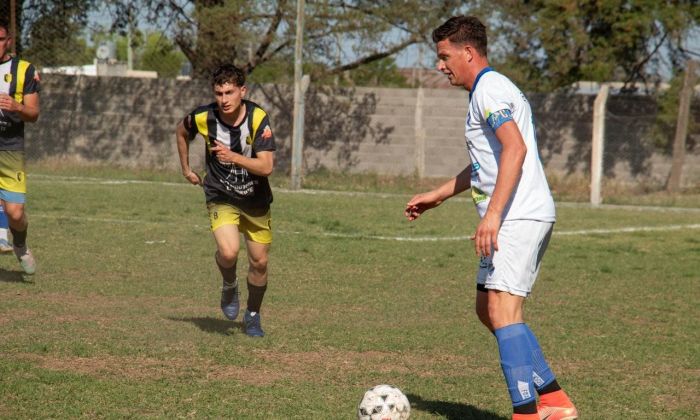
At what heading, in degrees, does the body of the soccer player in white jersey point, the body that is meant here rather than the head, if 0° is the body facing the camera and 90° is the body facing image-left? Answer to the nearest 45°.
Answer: approximately 90°

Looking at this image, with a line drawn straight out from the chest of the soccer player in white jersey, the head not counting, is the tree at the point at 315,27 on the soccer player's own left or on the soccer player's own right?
on the soccer player's own right

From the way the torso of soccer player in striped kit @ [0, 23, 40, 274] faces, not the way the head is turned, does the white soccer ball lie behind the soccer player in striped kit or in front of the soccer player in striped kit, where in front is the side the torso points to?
in front

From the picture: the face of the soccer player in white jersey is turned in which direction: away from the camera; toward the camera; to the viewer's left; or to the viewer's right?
to the viewer's left

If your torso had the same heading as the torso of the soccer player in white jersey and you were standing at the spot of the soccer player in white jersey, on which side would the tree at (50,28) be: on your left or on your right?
on your right

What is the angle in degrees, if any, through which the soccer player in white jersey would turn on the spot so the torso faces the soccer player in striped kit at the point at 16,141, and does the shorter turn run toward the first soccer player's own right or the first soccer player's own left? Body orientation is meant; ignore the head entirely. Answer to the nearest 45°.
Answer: approximately 45° to the first soccer player's own right

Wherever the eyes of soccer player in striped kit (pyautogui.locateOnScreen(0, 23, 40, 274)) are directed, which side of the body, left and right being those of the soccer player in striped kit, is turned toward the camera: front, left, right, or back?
front

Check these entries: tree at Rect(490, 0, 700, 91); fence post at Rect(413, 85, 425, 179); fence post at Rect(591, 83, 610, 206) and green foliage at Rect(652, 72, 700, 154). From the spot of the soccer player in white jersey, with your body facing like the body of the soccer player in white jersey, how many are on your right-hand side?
4

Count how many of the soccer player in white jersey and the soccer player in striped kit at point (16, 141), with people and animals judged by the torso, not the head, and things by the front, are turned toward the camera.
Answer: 1

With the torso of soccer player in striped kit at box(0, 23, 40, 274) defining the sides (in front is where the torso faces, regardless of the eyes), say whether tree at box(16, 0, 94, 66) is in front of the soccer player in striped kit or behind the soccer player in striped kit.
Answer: behind

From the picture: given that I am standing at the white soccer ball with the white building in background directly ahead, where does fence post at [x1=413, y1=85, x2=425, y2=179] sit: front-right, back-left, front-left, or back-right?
front-right

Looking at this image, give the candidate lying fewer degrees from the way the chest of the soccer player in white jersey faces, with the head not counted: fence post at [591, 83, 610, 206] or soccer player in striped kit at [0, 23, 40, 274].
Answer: the soccer player in striped kit

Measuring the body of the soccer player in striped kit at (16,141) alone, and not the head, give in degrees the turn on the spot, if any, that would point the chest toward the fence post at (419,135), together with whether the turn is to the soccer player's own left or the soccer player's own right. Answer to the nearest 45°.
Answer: approximately 135° to the soccer player's own left

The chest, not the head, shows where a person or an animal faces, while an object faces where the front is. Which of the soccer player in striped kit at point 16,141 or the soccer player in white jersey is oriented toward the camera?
the soccer player in striped kit

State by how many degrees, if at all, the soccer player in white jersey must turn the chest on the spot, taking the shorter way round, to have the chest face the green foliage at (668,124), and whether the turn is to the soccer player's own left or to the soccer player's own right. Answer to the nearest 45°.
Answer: approximately 90° to the soccer player's own right

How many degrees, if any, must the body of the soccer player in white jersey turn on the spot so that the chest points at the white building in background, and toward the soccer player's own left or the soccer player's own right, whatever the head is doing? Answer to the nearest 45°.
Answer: approximately 45° to the soccer player's own right

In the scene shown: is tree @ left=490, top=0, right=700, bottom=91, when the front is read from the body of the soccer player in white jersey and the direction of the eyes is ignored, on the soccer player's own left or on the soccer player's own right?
on the soccer player's own right
